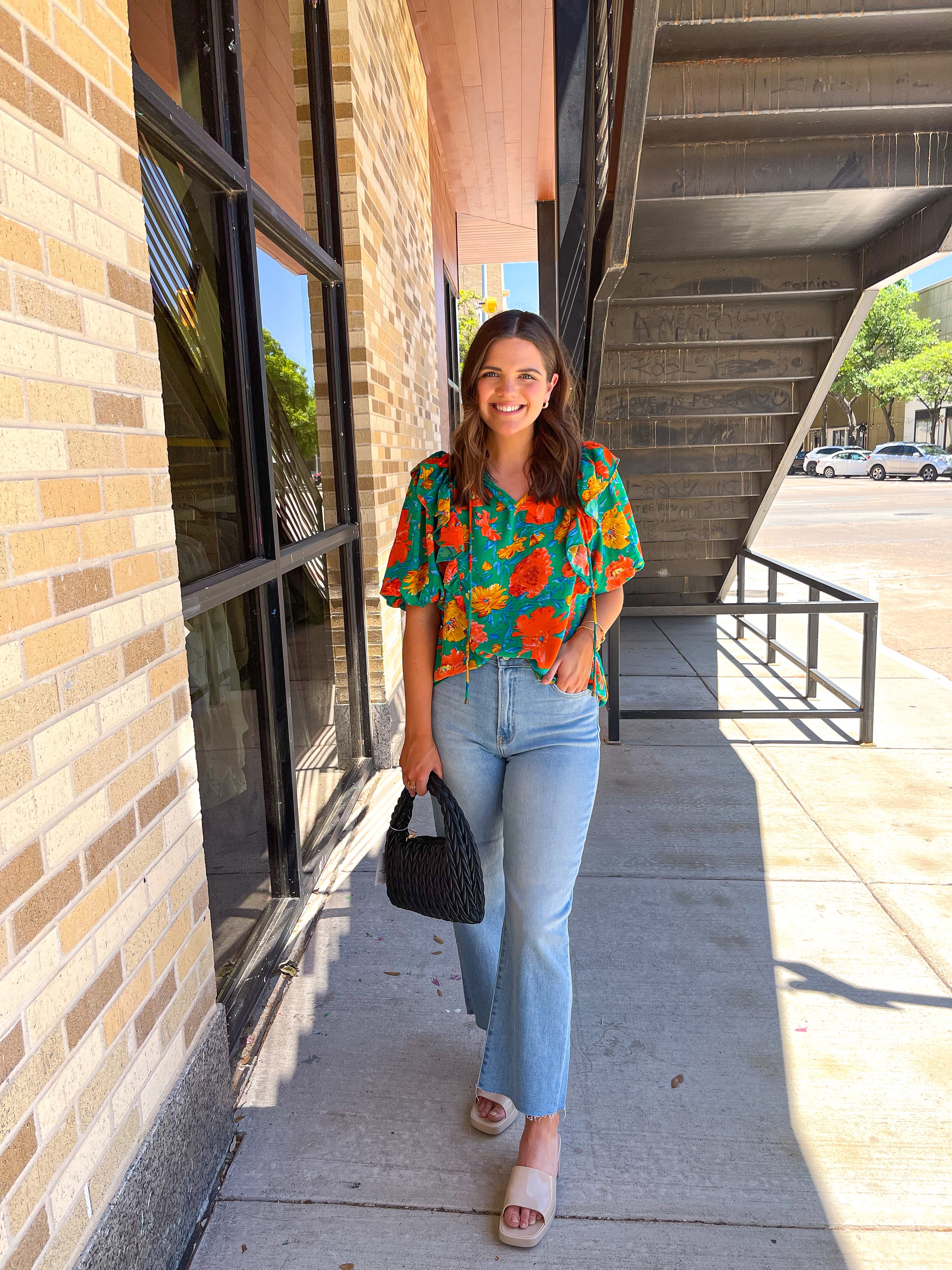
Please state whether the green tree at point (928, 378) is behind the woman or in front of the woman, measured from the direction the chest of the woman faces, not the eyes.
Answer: behind

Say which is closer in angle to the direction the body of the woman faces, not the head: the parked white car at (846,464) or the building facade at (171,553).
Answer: the building facade

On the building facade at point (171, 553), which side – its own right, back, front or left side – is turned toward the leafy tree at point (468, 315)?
left

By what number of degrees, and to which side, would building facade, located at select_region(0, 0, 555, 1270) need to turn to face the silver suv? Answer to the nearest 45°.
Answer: approximately 45° to its left

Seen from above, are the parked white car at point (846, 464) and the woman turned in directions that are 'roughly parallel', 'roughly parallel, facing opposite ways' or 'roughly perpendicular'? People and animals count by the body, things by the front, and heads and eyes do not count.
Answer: roughly perpendicular

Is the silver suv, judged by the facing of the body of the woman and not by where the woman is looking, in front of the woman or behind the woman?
behind

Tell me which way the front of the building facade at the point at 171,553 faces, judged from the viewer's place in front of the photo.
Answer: facing to the right of the viewer

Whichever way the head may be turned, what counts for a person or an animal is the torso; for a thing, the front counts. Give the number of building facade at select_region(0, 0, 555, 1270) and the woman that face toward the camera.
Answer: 1

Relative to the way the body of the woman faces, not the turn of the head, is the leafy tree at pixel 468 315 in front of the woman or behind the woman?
behind

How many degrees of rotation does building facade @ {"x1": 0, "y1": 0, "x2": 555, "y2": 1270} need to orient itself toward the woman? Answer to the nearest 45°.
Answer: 0° — it already faces them

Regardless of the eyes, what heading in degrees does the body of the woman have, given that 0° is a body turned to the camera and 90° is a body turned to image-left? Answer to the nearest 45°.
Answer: approximately 0°
